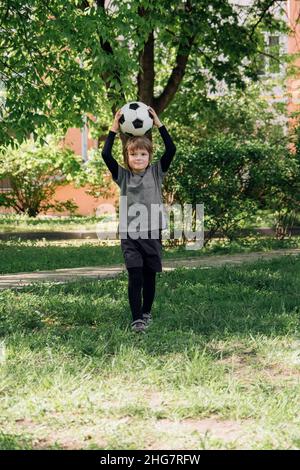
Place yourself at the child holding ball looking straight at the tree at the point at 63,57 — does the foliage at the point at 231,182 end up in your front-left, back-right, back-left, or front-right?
front-right

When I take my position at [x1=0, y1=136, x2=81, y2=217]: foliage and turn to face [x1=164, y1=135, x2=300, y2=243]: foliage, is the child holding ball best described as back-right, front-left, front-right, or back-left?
front-right

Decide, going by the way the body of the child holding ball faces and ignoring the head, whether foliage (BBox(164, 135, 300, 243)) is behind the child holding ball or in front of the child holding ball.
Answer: behind

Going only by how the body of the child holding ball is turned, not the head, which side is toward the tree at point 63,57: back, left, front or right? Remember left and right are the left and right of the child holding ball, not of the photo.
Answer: back

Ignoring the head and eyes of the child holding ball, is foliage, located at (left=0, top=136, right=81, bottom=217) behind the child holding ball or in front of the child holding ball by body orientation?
behind

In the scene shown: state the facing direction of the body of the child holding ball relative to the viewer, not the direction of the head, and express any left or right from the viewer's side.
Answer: facing the viewer
